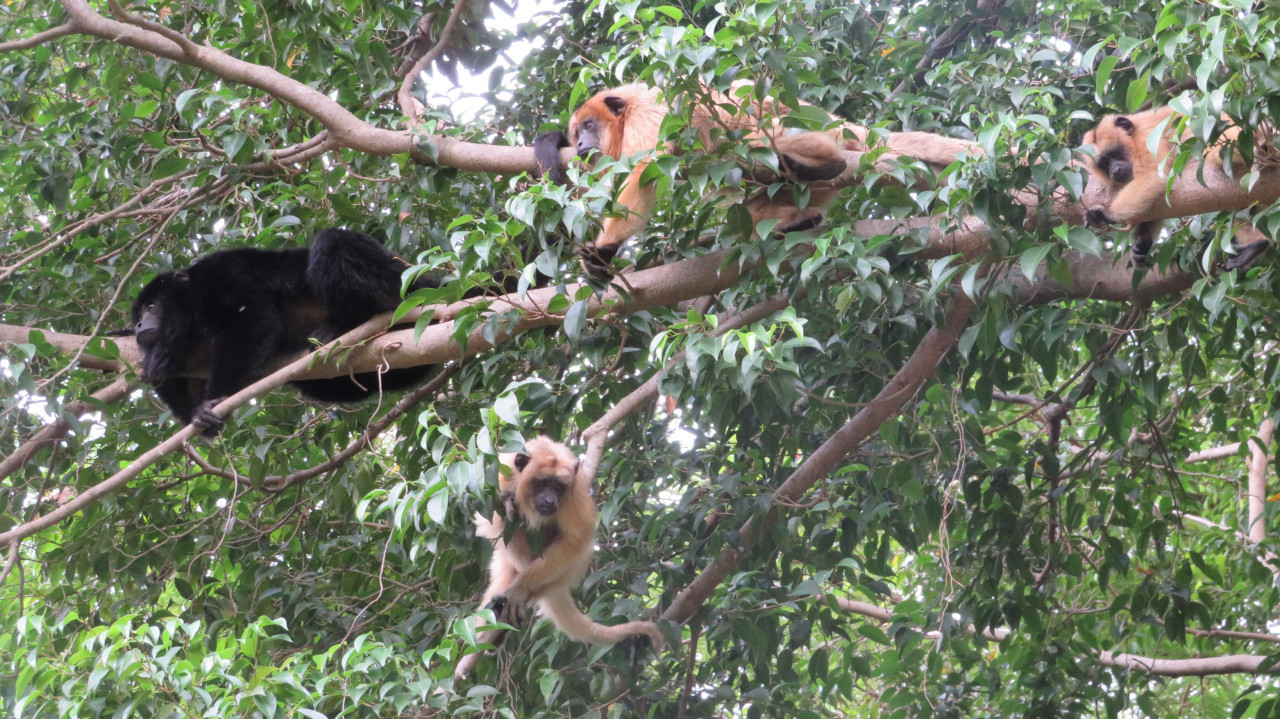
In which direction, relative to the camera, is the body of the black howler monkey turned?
to the viewer's left

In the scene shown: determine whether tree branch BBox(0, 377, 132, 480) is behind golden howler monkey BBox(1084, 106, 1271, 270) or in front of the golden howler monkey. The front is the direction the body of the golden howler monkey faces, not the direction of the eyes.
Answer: in front

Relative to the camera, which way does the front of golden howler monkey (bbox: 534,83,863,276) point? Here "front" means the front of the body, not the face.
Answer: to the viewer's left

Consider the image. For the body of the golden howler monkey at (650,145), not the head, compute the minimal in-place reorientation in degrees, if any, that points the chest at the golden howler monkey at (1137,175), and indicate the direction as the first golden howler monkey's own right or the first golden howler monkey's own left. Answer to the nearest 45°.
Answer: approximately 180°

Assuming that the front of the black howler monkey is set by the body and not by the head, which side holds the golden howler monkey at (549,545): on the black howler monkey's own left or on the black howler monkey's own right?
on the black howler monkey's own left

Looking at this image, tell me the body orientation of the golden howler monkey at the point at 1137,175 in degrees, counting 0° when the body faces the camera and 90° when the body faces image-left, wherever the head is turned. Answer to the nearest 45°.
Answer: approximately 45°

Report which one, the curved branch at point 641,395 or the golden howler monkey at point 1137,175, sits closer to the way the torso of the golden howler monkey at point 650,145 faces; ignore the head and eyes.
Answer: the curved branch

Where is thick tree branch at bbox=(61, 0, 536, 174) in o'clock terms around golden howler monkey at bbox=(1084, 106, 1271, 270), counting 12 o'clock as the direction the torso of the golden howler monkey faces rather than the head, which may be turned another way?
The thick tree branch is roughly at 1 o'clock from the golden howler monkey.

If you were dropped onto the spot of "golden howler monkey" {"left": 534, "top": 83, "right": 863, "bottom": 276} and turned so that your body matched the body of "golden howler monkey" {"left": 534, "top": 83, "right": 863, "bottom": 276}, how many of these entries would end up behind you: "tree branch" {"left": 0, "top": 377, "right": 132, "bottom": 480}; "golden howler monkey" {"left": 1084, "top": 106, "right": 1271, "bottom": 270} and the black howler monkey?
1

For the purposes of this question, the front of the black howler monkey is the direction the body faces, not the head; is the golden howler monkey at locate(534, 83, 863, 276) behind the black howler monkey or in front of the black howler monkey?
behind

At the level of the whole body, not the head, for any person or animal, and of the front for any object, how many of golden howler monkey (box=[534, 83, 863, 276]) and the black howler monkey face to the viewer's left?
2
